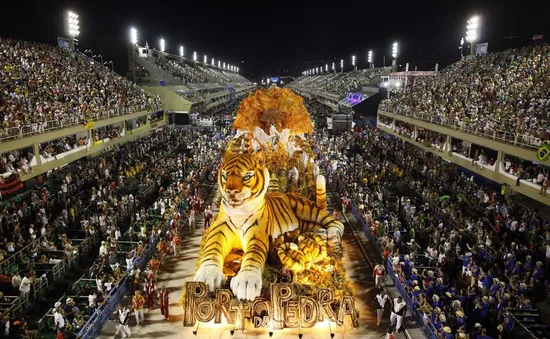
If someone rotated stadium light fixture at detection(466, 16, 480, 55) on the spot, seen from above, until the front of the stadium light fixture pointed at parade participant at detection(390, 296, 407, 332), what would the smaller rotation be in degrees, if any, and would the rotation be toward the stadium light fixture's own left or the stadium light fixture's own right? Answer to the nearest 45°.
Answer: approximately 45° to the stadium light fixture's own left

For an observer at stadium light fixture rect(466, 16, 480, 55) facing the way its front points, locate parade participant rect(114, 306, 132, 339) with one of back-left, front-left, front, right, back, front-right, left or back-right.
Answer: front-left

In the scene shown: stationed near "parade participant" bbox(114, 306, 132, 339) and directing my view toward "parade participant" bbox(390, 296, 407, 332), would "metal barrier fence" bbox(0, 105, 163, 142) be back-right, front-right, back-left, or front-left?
back-left

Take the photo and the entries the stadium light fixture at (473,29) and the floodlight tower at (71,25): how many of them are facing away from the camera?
0

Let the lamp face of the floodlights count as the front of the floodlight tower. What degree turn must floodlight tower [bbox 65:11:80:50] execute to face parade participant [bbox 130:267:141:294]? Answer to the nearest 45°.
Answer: approximately 45° to its right

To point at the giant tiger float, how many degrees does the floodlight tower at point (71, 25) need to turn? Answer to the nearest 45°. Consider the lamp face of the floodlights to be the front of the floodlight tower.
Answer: approximately 45° to its right

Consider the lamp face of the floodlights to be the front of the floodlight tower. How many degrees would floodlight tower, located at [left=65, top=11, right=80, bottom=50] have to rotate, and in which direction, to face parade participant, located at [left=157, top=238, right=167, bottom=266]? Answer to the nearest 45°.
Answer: approximately 45° to its right

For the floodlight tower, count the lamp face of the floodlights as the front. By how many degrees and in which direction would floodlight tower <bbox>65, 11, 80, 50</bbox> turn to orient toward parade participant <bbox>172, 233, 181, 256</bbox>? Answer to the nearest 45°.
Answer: approximately 45° to its right

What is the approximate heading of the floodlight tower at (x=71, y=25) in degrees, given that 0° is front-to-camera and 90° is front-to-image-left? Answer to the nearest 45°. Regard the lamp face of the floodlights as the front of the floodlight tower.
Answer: approximately 315°

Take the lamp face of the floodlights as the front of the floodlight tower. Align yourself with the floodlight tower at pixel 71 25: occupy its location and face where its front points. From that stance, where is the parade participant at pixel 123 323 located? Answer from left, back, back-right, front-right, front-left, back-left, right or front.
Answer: front-right

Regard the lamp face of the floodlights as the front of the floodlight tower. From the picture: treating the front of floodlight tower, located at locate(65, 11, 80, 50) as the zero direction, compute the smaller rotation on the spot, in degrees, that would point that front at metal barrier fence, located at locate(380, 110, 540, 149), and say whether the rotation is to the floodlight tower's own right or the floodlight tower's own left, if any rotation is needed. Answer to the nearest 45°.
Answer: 0° — it already faces it
